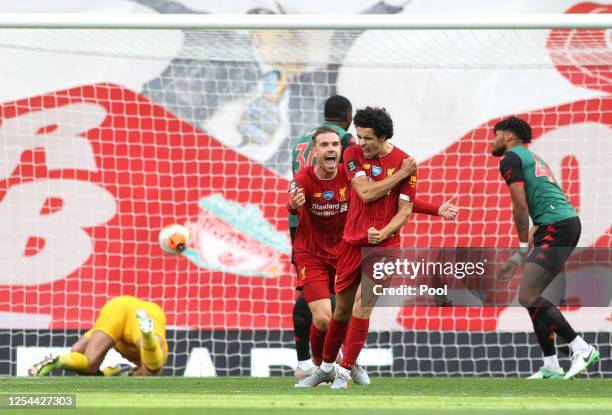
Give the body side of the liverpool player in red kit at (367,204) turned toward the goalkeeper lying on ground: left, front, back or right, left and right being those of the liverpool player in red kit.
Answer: right

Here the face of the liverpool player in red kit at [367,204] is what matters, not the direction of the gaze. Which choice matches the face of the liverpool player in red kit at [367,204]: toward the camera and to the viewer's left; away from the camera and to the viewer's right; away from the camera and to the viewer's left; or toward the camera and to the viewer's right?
toward the camera and to the viewer's left
